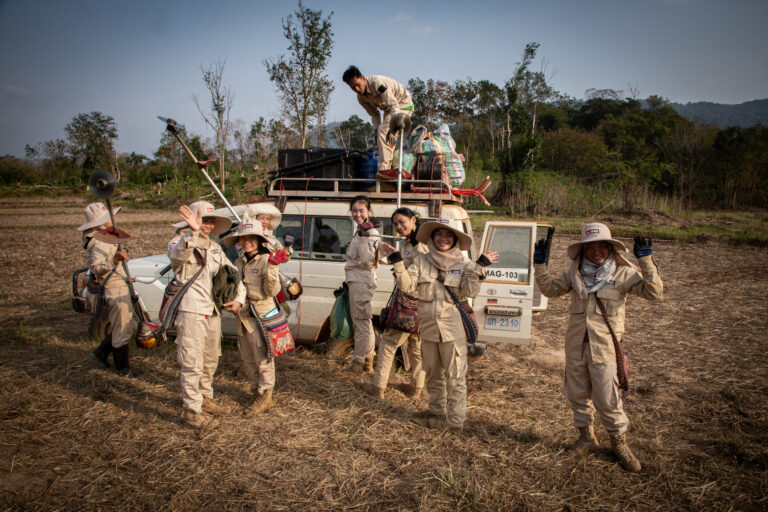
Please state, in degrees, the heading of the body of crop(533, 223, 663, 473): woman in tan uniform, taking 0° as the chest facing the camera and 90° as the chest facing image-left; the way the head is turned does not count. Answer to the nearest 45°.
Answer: approximately 0°

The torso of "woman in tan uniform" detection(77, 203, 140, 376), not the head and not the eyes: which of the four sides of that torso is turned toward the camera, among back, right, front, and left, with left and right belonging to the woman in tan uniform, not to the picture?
right

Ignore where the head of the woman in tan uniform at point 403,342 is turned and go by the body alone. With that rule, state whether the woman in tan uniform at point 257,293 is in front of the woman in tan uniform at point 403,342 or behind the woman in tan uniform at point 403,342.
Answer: in front

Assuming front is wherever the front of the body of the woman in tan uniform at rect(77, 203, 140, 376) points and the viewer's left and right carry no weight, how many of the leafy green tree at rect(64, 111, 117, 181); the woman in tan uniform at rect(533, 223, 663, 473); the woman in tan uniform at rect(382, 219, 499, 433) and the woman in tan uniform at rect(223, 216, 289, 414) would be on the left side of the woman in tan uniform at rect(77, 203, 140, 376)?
1

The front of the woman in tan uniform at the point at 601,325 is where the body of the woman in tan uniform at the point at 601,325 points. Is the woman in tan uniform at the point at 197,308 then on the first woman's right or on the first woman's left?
on the first woman's right

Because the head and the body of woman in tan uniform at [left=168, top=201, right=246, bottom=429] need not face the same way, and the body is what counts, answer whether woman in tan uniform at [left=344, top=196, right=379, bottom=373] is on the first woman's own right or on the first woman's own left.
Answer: on the first woman's own left

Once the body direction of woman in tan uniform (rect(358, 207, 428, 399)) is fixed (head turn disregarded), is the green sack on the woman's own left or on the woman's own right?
on the woman's own right

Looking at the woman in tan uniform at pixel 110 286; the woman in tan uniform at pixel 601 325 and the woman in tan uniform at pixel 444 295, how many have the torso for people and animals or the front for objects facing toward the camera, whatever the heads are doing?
2
